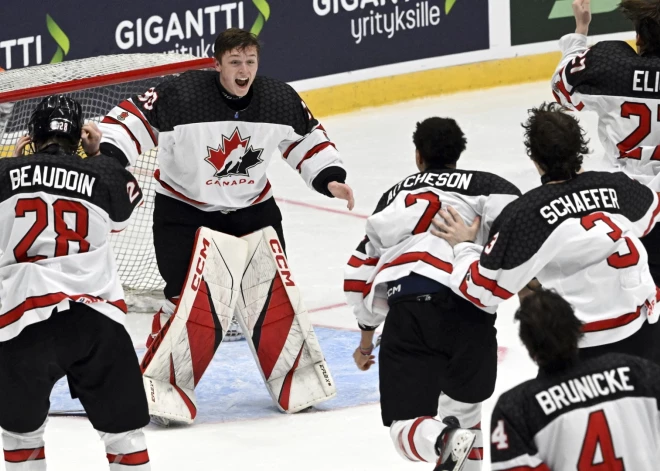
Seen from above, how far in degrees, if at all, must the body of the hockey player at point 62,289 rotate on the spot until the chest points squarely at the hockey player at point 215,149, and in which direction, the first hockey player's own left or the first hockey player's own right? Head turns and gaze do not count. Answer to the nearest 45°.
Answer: approximately 45° to the first hockey player's own right

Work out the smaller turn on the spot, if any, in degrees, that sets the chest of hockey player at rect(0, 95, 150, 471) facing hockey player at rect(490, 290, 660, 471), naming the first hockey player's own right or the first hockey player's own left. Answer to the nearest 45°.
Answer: approximately 135° to the first hockey player's own right

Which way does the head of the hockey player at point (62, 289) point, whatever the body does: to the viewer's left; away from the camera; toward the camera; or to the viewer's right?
away from the camera

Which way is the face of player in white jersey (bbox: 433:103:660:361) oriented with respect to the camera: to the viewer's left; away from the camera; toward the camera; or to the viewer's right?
away from the camera

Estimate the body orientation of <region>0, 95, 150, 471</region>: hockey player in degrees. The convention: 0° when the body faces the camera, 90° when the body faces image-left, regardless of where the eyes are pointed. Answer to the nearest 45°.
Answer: approximately 180°

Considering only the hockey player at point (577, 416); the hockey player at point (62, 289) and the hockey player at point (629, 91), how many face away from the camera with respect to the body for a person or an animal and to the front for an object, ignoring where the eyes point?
3

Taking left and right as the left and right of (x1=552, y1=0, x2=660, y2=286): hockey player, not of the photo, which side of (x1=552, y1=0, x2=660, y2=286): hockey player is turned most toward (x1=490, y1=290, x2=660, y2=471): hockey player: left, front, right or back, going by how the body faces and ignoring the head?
back

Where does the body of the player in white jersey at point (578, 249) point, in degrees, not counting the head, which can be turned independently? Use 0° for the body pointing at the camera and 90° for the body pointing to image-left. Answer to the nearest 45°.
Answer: approximately 135°

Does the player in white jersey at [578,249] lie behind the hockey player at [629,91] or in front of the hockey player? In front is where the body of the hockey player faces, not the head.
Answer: behind

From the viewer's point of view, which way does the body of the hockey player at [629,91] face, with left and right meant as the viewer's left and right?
facing away from the viewer

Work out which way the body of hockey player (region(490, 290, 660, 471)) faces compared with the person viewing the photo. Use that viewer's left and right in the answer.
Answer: facing away from the viewer
